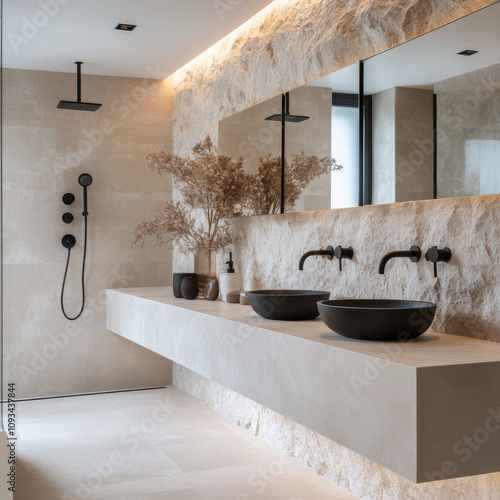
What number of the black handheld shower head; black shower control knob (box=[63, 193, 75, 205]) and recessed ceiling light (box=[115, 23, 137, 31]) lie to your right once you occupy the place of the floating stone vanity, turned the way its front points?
3

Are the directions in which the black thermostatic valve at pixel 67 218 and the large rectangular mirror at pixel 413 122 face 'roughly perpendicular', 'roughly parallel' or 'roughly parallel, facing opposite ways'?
roughly perpendicular

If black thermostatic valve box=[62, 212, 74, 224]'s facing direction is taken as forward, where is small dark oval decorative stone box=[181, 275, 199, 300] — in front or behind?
in front

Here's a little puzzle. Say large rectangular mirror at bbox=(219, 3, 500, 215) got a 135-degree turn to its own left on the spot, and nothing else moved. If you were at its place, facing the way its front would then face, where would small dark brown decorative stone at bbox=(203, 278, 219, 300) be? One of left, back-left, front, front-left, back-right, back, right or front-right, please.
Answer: back-left

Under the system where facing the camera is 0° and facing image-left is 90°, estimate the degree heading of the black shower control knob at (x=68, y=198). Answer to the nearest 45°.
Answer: approximately 0°

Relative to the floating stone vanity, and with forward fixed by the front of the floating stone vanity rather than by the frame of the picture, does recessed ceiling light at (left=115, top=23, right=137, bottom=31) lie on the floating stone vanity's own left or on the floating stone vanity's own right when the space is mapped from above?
on the floating stone vanity's own right

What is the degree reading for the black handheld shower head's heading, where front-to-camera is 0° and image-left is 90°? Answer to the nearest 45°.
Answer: approximately 0°

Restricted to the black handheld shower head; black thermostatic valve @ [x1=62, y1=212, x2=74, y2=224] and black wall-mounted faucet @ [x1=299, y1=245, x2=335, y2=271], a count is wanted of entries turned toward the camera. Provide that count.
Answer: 2

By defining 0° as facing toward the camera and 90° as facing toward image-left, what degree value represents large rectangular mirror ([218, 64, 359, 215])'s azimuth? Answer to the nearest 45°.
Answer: approximately 45°

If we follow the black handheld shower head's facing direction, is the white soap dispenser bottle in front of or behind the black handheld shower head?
in front

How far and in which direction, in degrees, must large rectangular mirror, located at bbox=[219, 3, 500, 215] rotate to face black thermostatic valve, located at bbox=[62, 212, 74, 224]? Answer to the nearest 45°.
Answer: approximately 90° to its right

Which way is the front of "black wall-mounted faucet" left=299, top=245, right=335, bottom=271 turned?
to the viewer's left

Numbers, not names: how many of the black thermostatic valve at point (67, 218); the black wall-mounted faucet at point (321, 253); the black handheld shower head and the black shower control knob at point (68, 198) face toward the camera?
3
